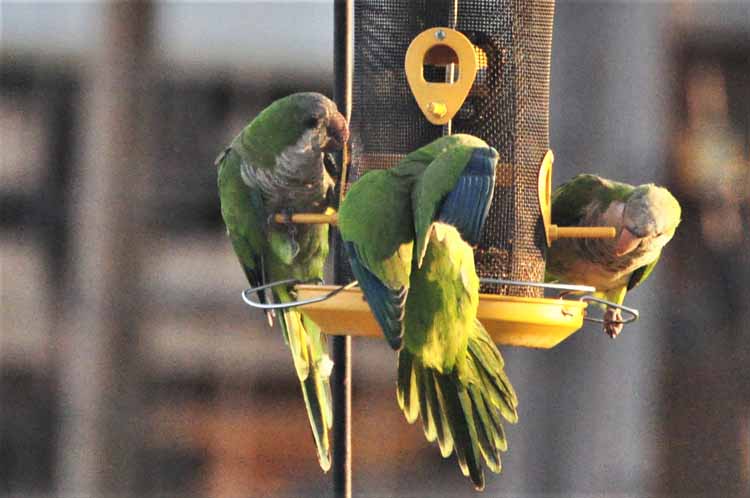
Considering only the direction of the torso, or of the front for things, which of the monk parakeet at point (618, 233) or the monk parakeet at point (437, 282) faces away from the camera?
the monk parakeet at point (437, 282)

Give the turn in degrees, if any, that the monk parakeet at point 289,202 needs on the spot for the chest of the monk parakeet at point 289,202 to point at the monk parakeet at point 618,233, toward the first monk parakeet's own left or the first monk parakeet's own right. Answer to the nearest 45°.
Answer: approximately 45° to the first monk parakeet's own left

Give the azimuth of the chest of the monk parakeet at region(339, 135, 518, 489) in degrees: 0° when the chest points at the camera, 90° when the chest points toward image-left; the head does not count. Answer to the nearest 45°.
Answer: approximately 180°

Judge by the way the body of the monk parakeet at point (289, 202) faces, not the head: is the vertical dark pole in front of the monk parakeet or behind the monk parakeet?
in front

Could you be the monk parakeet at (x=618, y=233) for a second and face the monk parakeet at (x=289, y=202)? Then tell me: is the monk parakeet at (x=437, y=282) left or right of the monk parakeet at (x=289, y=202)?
left

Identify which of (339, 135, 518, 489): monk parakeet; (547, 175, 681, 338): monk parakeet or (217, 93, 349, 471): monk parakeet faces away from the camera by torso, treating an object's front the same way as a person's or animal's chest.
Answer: (339, 135, 518, 489): monk parakeet

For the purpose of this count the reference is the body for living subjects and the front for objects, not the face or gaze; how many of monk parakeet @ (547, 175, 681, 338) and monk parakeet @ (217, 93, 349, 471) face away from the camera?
0

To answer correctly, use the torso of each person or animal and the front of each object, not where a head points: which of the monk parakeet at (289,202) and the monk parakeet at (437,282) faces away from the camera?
the monk parakeet at (437,282)

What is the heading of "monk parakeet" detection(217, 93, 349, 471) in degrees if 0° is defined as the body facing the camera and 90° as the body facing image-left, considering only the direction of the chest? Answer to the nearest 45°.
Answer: approximately 315°

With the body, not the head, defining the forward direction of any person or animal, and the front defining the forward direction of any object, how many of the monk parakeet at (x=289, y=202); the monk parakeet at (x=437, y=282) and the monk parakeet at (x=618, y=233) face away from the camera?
1

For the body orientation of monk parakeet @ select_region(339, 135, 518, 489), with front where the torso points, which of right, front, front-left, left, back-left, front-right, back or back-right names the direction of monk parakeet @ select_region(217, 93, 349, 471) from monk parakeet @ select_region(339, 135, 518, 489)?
front-left
